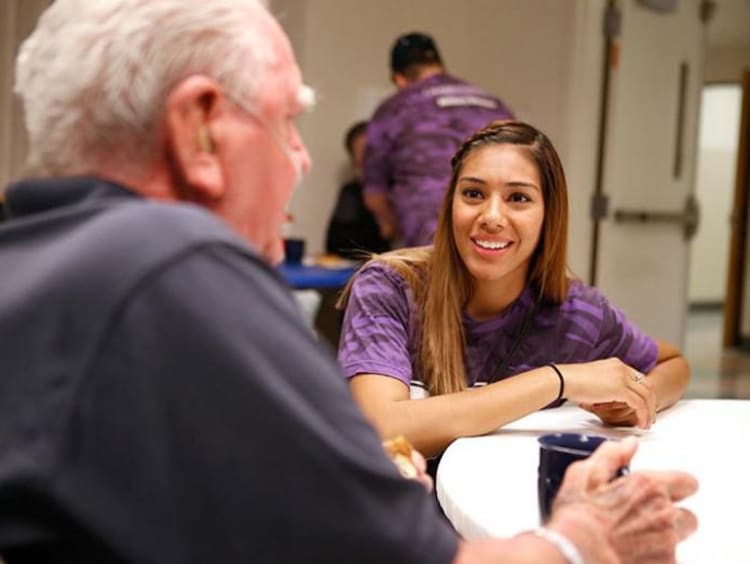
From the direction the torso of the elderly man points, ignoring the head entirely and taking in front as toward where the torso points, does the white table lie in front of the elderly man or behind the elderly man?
in front

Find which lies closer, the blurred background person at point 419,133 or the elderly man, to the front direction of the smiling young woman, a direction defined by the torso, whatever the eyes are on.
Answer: the elderly man

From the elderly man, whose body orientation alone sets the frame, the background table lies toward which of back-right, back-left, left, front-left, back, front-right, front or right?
front-left

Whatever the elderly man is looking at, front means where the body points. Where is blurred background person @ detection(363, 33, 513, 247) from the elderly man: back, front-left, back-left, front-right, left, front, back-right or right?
front-left

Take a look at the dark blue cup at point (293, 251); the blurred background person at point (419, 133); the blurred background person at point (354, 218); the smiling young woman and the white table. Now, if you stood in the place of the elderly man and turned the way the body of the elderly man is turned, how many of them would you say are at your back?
0

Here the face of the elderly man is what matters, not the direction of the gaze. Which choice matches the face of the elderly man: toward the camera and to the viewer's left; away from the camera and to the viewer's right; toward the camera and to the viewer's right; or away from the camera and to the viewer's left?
away from the camera and to the viewer's right

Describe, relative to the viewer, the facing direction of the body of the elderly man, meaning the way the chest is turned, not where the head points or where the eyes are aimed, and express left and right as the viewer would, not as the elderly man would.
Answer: facing away from the viewer and to the right of the viewer

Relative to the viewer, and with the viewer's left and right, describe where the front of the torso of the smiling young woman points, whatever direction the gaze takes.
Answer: facing the viewer

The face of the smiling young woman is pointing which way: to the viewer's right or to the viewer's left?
to the viewer's left

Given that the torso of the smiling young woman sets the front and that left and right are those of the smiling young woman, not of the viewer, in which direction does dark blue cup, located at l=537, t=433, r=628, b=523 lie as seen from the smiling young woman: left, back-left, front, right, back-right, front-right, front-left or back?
front

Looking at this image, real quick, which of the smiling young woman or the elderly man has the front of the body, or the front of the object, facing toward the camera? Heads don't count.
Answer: the smiling young woman

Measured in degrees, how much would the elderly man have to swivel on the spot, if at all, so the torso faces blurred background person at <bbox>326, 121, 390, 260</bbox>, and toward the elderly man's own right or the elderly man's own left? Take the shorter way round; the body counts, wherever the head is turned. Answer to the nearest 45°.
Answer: approximately 45° to the elderly man's own left

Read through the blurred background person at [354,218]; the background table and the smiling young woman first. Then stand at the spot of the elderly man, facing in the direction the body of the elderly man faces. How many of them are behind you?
0

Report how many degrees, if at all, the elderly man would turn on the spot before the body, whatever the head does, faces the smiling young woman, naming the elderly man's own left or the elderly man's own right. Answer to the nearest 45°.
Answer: approximately 45° to the elderly man's own left

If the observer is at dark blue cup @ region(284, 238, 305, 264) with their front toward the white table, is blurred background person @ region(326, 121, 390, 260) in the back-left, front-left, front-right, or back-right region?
back-left

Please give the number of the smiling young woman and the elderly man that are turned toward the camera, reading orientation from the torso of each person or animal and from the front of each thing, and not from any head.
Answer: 1
